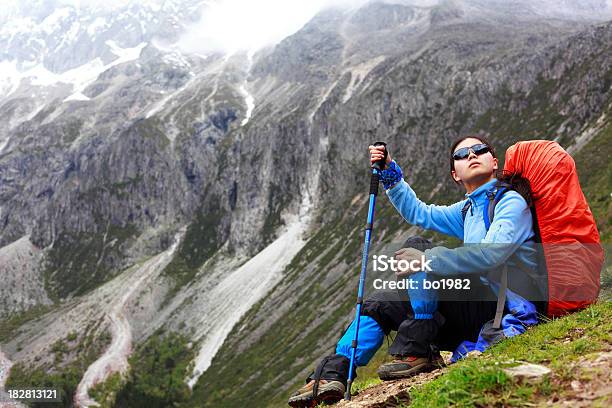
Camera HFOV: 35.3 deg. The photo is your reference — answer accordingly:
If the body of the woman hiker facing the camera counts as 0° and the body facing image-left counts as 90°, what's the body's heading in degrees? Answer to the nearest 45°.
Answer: approximately 45°
